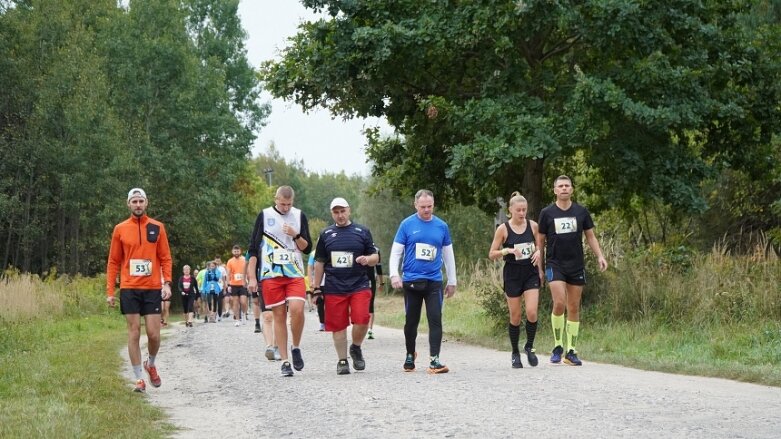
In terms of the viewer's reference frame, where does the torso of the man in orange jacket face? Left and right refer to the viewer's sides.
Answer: facing the viewer

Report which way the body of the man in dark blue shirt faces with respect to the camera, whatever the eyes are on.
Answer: toward the camera

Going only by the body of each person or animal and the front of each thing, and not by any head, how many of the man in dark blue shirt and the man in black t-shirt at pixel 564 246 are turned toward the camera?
2

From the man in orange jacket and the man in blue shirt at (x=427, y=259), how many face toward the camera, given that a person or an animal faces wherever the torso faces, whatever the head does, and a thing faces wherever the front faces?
2

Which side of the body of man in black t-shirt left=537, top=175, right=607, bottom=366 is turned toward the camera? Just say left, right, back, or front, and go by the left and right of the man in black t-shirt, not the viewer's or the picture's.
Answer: front

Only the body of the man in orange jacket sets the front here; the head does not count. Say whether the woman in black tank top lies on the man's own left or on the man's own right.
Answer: on the man's own left

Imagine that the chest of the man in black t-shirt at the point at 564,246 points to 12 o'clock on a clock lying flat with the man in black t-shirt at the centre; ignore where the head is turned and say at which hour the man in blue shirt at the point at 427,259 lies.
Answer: The man in blue shirt is roughly at 2 o'clock from the man in black t-shirt.
